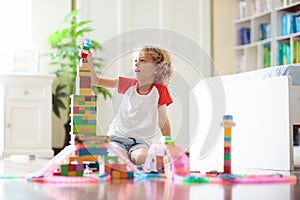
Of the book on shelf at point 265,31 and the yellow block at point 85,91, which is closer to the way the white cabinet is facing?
the yellow block

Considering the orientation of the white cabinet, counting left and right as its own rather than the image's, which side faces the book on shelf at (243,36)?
left

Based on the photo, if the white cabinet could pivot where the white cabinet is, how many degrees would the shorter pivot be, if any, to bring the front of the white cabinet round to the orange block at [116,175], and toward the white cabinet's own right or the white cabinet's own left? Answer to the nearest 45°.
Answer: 0° — it already faces it

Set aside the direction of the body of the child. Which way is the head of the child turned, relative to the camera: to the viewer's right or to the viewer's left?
to the viewer's left

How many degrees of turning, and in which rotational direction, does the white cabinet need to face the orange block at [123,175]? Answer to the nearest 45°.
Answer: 0° — it already faces it

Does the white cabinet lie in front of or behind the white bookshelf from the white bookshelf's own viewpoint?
in front

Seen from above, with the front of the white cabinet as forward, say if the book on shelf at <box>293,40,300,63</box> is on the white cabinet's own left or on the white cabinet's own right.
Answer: on the white cabinet's own left

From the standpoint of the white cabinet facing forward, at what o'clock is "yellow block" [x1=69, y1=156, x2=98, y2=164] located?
The yellow block is roughly at 12 o'clock from the white cabinet.

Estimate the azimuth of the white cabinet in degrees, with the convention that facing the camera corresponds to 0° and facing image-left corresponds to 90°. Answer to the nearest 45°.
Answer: approximately 0°
